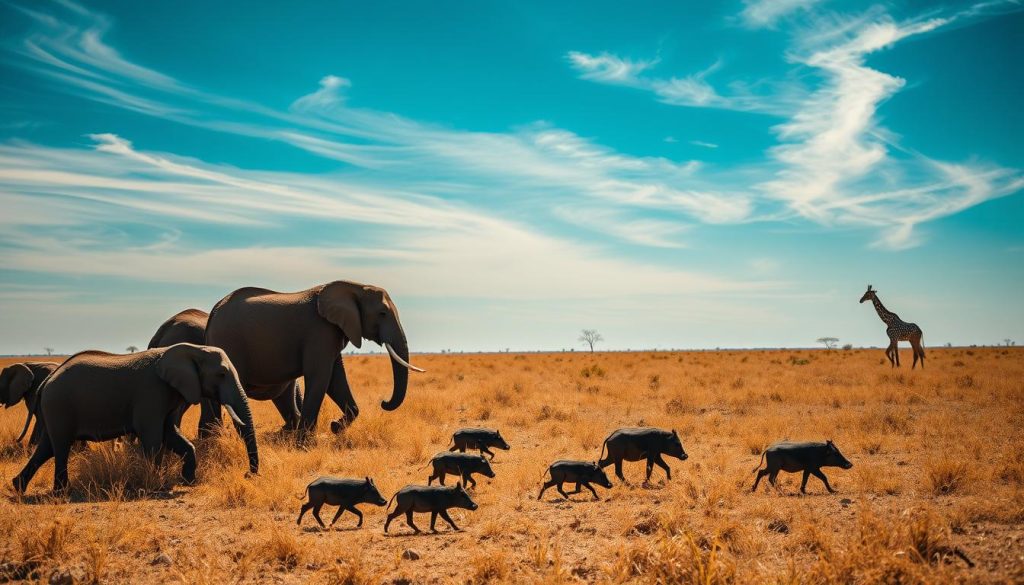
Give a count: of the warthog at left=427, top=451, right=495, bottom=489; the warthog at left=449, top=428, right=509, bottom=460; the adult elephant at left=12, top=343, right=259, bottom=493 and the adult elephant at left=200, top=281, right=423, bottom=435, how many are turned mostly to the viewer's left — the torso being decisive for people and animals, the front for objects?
0

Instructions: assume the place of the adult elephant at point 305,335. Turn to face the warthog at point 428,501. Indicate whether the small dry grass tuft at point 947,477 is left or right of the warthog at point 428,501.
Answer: left

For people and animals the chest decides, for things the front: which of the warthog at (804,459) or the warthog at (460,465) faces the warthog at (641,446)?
the warthog at (460,465)

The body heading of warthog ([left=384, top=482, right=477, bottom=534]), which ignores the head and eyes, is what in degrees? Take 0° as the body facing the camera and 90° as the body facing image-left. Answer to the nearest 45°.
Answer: approximately 270°

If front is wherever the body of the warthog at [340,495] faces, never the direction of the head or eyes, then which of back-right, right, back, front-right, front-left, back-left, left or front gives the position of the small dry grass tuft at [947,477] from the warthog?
front

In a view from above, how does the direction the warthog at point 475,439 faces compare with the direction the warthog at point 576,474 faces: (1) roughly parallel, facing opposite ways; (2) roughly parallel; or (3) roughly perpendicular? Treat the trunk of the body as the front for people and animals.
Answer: roughly parallel

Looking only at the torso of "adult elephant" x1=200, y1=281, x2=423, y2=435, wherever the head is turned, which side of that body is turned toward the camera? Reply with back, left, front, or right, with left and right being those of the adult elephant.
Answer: right

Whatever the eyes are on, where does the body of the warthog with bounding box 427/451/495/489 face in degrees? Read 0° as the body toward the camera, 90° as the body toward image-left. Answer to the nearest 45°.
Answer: approximately 270°

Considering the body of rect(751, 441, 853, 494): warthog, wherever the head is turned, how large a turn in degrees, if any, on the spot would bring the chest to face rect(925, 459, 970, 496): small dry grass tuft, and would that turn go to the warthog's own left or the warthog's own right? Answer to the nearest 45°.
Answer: approximately 45° to the warthog's own left

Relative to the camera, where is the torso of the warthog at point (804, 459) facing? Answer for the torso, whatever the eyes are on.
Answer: to the viewer's right

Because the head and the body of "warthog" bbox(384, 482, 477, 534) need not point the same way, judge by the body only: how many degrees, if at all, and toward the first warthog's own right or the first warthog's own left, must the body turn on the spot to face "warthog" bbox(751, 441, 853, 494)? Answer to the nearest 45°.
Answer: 0° — it already faces it

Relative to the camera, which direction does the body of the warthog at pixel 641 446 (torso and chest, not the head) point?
to the viewer's right

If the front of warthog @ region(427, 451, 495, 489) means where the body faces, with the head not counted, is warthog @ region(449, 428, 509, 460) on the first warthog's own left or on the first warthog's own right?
on the first warthog's own left

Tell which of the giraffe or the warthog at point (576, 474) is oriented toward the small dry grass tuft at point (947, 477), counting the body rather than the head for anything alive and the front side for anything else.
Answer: the warthog

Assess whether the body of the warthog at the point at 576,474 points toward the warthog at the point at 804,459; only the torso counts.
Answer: yes
